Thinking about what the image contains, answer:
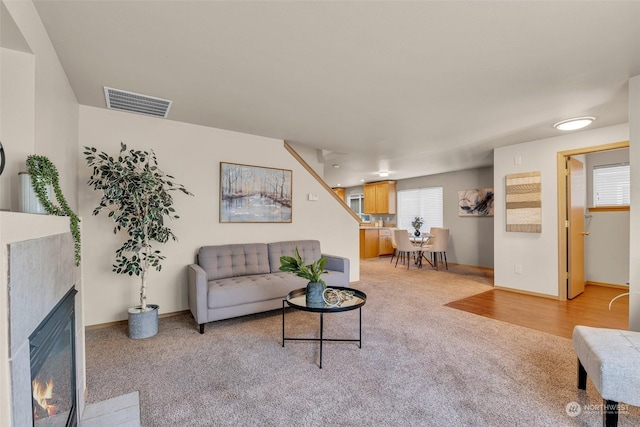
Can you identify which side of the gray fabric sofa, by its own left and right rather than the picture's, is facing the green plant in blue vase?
front

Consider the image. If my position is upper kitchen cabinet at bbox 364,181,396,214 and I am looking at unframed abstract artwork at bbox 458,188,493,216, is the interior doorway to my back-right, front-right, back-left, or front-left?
front-right

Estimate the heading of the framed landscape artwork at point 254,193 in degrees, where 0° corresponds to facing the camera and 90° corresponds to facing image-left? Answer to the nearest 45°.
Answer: approximately 315°

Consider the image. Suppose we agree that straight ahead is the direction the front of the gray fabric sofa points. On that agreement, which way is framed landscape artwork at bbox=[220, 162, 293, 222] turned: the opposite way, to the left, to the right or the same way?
the same way

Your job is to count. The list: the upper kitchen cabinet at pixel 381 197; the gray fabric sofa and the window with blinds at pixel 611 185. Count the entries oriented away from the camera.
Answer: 0

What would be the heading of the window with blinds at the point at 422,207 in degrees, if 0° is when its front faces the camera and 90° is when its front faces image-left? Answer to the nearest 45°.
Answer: approximately 45°

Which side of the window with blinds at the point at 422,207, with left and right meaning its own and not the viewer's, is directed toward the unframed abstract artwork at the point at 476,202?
left

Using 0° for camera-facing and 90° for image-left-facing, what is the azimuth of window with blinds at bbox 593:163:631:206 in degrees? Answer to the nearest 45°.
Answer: approximately 45°

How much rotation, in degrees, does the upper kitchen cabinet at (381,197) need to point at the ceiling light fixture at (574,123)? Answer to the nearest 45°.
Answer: approximately 90° to its left

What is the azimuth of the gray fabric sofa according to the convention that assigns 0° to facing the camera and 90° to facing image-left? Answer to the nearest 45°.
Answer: approximately 315°

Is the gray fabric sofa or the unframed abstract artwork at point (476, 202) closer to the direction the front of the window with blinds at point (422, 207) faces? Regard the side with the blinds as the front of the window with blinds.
the gray fabric sofa

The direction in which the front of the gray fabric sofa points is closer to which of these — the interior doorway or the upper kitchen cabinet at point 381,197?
the interior doorway

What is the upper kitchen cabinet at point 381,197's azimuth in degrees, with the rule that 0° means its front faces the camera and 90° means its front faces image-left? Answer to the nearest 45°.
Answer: approximately 45°

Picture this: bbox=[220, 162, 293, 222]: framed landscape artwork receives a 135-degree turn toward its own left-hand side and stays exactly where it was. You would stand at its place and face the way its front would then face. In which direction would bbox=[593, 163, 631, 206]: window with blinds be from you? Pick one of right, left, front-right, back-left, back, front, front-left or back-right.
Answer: right

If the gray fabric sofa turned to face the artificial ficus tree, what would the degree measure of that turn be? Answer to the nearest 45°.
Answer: approximately 135° to its right
